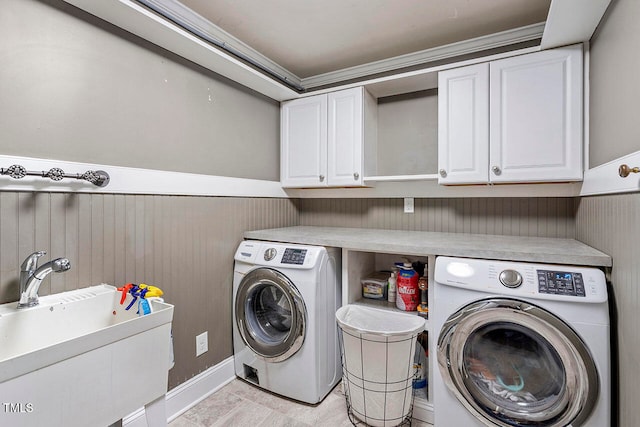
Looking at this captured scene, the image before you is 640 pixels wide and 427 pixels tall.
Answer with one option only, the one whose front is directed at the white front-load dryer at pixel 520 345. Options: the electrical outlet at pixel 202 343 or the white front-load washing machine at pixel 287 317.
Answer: the electrical outlet

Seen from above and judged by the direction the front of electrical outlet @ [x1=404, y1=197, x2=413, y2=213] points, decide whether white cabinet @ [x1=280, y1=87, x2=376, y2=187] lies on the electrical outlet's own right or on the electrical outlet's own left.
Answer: on the electrical outlet's own right

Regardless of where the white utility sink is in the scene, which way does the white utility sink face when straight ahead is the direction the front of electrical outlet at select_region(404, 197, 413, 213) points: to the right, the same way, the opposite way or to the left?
to the left

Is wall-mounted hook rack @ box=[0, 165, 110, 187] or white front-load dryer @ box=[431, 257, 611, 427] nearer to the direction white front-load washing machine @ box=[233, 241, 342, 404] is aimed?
the wall-mounted hook rack

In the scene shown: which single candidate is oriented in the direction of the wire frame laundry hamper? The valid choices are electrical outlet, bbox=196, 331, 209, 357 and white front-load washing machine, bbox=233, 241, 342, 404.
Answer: the electrical outlet

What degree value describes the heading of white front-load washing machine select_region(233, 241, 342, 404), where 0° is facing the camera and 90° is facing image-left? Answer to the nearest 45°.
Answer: approximately 45°

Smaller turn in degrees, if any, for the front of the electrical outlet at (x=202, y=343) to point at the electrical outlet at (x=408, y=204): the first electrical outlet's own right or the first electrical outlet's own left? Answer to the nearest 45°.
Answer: approximately 45° to the first electrical outlet's own left

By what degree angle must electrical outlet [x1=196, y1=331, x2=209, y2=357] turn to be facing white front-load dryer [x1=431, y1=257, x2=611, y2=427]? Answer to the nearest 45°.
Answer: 0° — it already faces it

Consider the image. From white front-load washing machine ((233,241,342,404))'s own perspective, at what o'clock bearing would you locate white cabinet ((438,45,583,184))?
The white cabinet is roughly at 8 o'clock from the white front-load washing machine.
